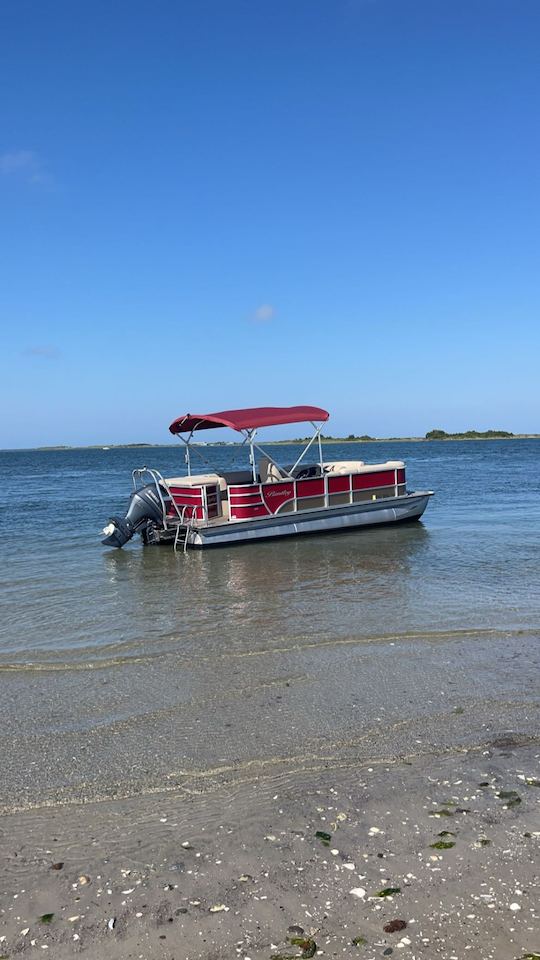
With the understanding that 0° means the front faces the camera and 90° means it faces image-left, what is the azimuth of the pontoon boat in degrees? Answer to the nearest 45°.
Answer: approximately 225°
